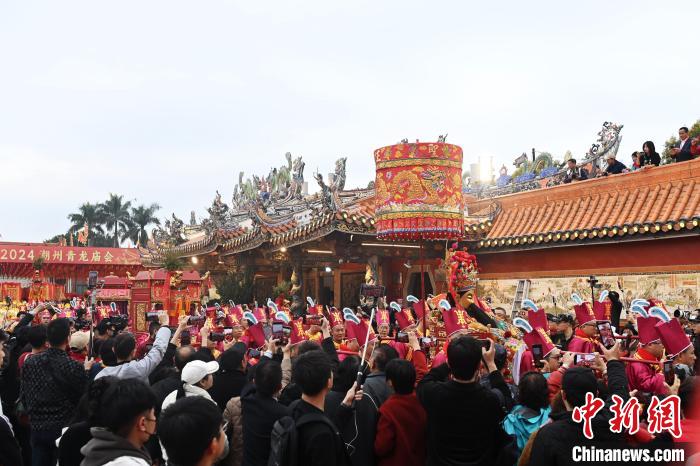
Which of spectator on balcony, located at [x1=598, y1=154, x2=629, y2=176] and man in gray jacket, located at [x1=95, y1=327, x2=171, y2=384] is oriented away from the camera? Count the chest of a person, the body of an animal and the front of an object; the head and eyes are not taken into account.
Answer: the man in gray jacket

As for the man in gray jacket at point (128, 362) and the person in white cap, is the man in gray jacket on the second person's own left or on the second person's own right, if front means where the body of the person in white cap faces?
on the second person's own left

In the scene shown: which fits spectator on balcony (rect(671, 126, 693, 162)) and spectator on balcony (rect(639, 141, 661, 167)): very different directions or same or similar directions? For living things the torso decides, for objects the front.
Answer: same or similar directions

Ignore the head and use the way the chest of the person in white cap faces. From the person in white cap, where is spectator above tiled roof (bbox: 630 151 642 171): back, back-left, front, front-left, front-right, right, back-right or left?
front

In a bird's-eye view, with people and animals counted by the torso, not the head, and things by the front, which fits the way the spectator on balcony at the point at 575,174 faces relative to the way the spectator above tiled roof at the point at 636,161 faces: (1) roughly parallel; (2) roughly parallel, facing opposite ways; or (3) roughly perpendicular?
roughly parallel

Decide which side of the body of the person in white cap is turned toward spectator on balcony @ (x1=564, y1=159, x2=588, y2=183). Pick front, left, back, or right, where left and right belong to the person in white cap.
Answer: front

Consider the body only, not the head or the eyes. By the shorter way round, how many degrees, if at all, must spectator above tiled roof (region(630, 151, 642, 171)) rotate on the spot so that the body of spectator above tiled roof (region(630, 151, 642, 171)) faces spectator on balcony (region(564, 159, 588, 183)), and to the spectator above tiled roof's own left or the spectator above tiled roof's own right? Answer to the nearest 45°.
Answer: approximately 90° to the spectator above tiled roof's own right

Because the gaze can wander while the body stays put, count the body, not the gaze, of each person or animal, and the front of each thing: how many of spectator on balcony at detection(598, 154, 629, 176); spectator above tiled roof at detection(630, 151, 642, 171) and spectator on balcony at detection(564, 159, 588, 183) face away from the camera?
0

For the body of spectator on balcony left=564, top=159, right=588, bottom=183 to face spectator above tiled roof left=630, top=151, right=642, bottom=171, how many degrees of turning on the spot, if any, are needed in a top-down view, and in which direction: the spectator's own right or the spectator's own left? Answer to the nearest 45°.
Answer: approximately 90° to the spectator's own left

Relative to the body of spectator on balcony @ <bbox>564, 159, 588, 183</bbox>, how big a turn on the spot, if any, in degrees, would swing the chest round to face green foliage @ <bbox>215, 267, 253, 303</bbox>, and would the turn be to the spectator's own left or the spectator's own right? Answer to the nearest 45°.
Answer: approximately 45° to the spectator's own right

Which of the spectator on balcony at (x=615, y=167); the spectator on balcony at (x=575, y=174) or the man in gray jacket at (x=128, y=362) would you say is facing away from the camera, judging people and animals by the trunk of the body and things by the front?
the man in gray jacket

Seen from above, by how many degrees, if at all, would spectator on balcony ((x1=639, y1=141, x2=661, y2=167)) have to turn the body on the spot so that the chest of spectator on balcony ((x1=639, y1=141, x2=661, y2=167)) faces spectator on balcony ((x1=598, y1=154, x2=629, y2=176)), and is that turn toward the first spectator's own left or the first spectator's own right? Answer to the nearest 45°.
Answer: approximately 90° to the first spectator's own right

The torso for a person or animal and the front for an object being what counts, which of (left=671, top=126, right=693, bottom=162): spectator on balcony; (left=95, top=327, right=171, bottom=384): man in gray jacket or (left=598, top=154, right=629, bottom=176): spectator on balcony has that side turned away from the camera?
the man in gray jacket

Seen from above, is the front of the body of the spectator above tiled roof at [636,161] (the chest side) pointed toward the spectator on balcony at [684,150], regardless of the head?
no

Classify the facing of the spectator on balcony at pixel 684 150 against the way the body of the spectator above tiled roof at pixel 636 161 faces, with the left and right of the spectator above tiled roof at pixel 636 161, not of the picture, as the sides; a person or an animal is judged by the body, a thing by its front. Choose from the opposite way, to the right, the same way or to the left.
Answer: the same way

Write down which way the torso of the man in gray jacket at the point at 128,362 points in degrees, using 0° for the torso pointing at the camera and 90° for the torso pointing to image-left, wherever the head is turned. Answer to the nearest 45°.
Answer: approximately 180°

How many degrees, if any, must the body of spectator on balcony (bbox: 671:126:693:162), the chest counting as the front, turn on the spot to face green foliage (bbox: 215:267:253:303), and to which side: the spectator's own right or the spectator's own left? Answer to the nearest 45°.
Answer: approximately 45° to the spectator's own right

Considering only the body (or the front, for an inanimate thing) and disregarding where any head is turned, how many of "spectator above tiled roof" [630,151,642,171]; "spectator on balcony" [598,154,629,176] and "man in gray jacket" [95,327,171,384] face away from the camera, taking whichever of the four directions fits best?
1

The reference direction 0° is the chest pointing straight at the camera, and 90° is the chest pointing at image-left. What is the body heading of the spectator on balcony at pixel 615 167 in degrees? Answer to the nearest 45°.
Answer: approximately 45°

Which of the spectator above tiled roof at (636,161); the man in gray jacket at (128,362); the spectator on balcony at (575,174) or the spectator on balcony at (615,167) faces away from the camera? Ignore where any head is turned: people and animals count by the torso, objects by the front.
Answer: the man in gray jacket

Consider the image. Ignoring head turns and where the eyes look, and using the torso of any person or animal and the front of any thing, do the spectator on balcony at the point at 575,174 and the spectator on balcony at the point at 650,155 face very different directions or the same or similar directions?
same or similar directions
